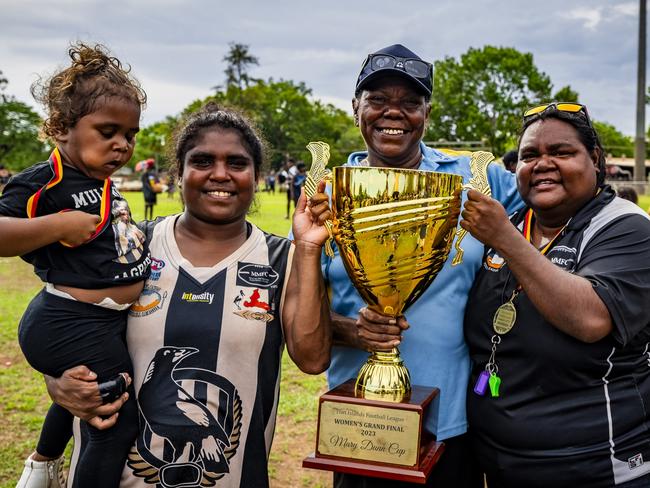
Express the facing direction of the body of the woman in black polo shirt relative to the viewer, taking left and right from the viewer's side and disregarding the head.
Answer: facing the viewer and to the left of the viewer

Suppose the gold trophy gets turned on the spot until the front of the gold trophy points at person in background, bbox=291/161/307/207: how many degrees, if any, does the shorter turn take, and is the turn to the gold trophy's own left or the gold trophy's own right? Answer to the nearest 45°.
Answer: approximately 180°

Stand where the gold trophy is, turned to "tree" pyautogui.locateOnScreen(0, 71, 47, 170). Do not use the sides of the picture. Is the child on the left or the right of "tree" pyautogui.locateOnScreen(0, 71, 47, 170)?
left

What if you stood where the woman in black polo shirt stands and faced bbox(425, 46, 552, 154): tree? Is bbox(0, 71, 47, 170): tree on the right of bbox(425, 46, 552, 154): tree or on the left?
left

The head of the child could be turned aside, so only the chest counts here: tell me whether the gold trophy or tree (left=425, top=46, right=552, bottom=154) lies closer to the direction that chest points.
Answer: the gold trophy

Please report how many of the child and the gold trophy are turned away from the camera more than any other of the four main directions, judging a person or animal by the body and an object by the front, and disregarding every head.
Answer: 0

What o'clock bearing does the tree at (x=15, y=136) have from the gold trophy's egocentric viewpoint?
The tree is roughly at 5 o'clock from the gold trophy.

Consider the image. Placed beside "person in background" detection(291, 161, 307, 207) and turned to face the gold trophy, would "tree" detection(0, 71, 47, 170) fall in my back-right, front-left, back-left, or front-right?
back-right

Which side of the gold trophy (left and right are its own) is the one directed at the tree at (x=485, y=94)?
back

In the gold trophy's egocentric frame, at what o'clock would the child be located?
The child is roughly at 3 o'clock from the gold trophy.

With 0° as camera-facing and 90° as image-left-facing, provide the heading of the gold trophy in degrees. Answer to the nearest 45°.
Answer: approximately 0°

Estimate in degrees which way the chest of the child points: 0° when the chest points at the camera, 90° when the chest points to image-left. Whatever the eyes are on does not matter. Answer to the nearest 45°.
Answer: approximately 315°
